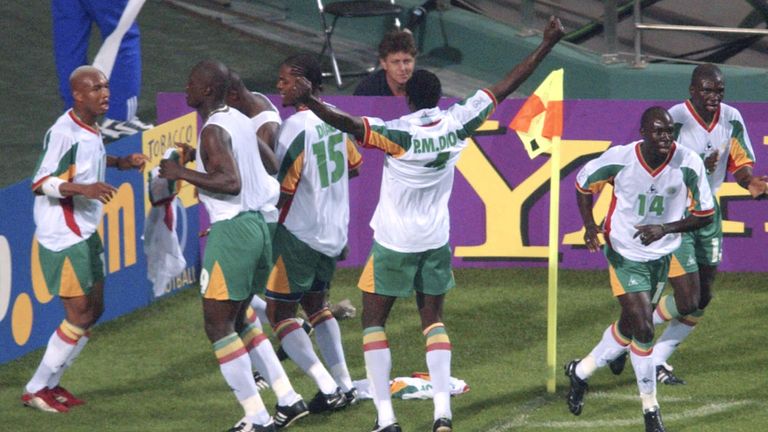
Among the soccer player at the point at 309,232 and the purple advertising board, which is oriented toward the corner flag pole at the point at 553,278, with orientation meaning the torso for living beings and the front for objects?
the purple advertising board

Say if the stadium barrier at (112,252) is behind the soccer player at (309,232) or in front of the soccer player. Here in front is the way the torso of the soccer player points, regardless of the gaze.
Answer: in front

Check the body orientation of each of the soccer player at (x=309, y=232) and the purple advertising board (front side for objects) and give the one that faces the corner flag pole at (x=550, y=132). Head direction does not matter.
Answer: the purple advertising board

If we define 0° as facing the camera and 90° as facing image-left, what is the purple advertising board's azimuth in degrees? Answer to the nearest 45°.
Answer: approximately 0°

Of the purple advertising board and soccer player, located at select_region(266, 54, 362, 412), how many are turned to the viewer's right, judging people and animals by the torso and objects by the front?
0

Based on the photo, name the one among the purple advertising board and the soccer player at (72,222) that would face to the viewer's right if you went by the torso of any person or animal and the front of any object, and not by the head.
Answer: the soccer player

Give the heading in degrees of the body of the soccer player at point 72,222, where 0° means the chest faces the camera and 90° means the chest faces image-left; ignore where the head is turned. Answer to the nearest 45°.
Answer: approximately 270°

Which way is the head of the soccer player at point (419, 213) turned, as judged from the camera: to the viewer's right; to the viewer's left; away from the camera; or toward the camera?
away from the camera
